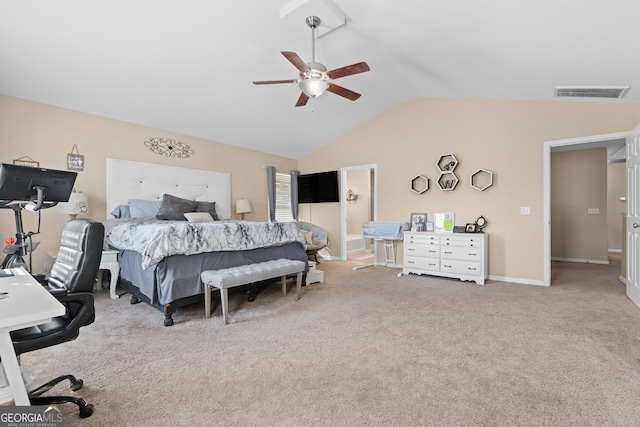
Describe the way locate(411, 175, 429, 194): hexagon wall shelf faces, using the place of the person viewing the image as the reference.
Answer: facing the viewer

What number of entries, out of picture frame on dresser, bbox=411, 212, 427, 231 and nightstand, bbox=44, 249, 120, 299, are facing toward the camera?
2

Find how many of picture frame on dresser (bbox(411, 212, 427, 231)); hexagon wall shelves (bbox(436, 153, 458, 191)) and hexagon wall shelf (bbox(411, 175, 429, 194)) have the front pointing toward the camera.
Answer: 3

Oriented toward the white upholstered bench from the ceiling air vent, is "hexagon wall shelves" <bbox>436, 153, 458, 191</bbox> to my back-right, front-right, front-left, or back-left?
front-right

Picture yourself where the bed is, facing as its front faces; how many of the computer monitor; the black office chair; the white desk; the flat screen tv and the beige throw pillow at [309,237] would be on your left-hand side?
2

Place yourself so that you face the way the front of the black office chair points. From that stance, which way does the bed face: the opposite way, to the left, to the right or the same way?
to the left

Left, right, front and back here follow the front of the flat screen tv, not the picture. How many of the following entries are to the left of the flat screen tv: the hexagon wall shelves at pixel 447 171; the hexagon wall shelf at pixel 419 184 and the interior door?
3

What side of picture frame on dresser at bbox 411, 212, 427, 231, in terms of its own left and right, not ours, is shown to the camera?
front

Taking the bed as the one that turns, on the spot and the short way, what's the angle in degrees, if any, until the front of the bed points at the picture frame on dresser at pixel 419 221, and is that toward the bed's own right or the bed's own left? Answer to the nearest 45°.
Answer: approximately 45° to the bed's own left

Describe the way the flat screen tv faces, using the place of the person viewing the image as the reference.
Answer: facing the viewer and to the left of the viewer

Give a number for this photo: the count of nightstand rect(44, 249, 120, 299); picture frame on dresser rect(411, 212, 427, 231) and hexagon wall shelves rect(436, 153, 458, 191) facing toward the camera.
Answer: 3
